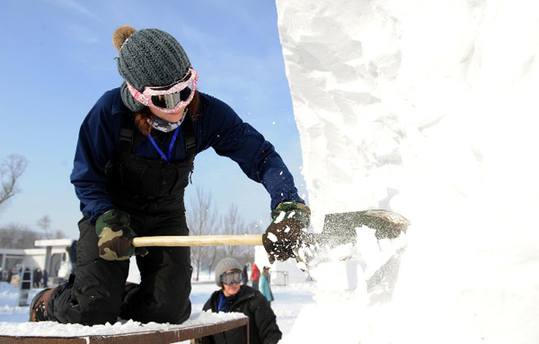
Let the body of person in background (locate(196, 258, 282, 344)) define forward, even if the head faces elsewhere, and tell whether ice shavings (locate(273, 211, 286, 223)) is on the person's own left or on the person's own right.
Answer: on the person's own left

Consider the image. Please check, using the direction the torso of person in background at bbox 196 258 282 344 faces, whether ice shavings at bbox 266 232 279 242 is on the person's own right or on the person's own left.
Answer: on the person's own left
